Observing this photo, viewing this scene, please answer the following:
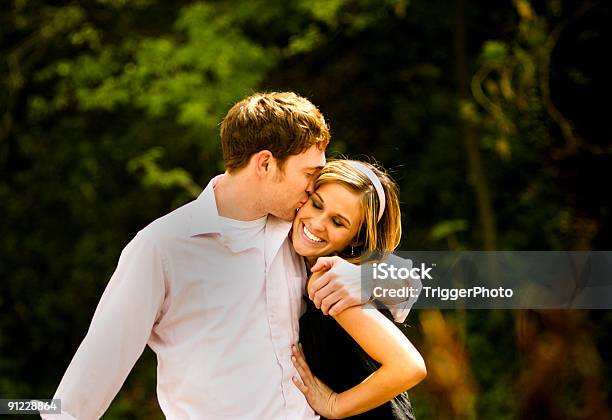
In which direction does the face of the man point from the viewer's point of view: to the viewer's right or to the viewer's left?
to the viewer's right

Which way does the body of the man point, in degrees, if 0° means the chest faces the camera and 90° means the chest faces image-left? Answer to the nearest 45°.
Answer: approximately 315°

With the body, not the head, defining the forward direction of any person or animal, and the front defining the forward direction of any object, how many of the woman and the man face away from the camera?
0

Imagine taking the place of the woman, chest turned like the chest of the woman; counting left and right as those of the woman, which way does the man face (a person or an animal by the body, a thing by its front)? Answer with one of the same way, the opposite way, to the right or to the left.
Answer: to the left

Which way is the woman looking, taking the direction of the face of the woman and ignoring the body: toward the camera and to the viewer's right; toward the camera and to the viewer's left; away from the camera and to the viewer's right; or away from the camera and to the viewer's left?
toward the camera and to the viewer's left
